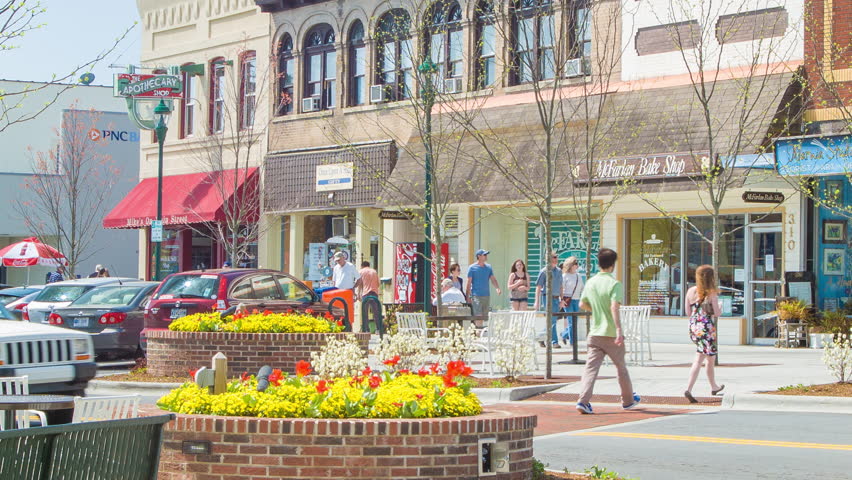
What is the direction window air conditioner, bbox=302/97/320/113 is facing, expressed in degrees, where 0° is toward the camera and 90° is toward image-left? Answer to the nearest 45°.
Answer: approximately 45°

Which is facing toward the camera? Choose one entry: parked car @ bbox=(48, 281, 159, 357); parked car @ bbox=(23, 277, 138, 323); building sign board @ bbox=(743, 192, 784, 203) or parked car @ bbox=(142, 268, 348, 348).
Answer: the building sign board

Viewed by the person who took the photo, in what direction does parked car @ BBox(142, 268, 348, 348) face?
facing away from the viewer and to the right of the viewer

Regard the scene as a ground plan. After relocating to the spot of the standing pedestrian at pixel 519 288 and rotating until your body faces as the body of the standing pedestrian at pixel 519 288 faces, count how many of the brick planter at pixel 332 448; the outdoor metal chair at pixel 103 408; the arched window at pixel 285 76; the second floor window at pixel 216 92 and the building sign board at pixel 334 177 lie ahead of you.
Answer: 2

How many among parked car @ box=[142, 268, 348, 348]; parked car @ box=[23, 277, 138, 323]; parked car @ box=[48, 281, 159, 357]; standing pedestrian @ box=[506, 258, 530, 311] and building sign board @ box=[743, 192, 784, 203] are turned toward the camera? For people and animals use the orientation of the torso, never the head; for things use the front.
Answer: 2

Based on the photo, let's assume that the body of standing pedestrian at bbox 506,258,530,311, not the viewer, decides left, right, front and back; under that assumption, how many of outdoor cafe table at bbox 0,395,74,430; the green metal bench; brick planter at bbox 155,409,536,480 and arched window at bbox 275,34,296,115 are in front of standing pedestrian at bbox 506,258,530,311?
3

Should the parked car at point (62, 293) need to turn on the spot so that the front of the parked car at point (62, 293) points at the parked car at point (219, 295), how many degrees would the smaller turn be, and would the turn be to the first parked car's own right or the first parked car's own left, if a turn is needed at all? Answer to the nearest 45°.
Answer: approximately 90° to the first parked car's own right

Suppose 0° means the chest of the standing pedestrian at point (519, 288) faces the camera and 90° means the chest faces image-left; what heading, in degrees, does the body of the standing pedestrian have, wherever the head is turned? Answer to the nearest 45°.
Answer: approximately 0°

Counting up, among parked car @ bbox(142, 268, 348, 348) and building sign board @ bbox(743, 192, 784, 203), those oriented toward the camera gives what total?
1
